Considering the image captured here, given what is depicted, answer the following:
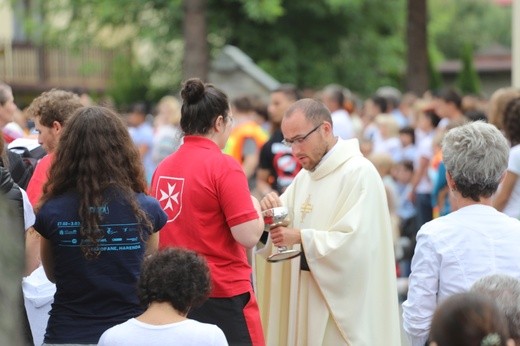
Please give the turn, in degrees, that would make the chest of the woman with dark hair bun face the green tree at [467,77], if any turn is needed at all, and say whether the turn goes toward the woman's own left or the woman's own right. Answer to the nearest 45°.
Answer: approximately 45° to the woman's own left

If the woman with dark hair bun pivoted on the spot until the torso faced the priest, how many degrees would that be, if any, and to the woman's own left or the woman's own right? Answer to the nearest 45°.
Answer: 0° — they already face them

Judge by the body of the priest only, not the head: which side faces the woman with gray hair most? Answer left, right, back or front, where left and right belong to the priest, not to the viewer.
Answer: left

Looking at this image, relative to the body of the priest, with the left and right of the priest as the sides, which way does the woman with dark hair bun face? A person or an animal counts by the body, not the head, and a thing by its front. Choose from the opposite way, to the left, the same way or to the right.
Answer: the opposite way

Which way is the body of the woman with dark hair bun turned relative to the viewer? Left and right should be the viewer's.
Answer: facing away from the viewer and to the right of the viewer

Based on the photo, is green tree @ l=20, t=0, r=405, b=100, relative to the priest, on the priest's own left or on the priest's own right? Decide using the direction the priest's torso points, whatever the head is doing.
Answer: on the priest's own right

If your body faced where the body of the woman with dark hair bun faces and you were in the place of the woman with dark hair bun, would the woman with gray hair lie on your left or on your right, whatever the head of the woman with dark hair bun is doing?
on your right

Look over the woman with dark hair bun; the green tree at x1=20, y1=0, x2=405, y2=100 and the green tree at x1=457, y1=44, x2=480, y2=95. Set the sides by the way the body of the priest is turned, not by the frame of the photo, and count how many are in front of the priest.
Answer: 1

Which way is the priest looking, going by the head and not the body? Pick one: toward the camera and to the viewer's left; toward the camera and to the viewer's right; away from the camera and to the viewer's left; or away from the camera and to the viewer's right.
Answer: toward the camera and to the viewer's left

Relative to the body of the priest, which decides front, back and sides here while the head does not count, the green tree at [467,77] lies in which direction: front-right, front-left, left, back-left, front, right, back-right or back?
back-right

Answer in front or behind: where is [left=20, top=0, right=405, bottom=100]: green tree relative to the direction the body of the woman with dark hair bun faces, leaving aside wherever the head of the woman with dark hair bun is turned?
in front

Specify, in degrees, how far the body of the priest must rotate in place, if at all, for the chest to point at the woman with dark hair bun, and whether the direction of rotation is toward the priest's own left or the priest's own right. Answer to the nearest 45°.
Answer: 0° — they already face them

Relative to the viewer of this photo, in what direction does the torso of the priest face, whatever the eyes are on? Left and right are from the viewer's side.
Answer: facing the viewer and to the left of the viewer

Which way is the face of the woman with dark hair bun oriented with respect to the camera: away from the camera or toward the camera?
away from the camera

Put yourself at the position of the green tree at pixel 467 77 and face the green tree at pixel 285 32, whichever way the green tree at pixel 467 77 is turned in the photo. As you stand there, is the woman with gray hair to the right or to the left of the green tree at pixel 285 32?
left
